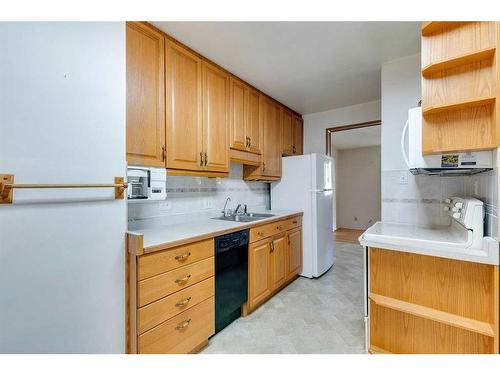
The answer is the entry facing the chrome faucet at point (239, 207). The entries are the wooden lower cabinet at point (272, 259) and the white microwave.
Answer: the white microwave

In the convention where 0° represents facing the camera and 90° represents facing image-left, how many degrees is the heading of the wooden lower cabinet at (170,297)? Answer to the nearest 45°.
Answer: approximately 315°

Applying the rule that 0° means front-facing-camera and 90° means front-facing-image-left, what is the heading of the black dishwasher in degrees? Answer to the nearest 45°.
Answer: approximately 315°

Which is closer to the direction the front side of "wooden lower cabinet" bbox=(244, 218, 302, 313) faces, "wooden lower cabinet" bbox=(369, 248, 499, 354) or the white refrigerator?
the wooden lower cabinet

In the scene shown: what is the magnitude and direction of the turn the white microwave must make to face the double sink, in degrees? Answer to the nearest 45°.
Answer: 0° — it already faces it

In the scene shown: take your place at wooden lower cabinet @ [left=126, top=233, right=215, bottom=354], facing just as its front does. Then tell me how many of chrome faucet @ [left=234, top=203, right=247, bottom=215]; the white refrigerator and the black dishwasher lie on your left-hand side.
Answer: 3

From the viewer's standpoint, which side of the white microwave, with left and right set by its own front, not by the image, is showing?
left

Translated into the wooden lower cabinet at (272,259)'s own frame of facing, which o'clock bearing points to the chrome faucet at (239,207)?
The chrome faucet is roughly at 6 o'clock from the wooden lower cabinet.

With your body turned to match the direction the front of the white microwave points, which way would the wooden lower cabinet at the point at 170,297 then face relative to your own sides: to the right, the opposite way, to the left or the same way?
the opposite way

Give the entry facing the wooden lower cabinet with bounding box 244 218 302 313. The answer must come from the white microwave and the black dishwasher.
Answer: the white microwave

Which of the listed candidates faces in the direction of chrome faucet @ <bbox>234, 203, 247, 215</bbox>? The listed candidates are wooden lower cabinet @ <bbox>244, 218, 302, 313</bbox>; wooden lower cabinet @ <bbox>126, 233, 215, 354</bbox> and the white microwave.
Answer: the white microwave

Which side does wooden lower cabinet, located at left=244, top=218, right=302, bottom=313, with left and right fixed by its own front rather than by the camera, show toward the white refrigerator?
left

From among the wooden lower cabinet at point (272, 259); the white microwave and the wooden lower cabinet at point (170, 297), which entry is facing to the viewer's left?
the white microwave

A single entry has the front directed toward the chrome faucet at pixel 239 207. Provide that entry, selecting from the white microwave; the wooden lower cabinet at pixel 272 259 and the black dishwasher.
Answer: the white microwave

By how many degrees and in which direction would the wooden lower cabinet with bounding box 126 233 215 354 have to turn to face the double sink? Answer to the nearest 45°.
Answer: approximately 90° to its left
